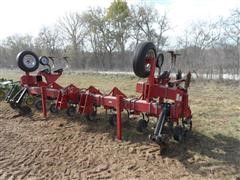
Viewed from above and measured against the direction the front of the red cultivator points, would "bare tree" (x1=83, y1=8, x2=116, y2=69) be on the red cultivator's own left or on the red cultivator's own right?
on the red cultivator's own right
